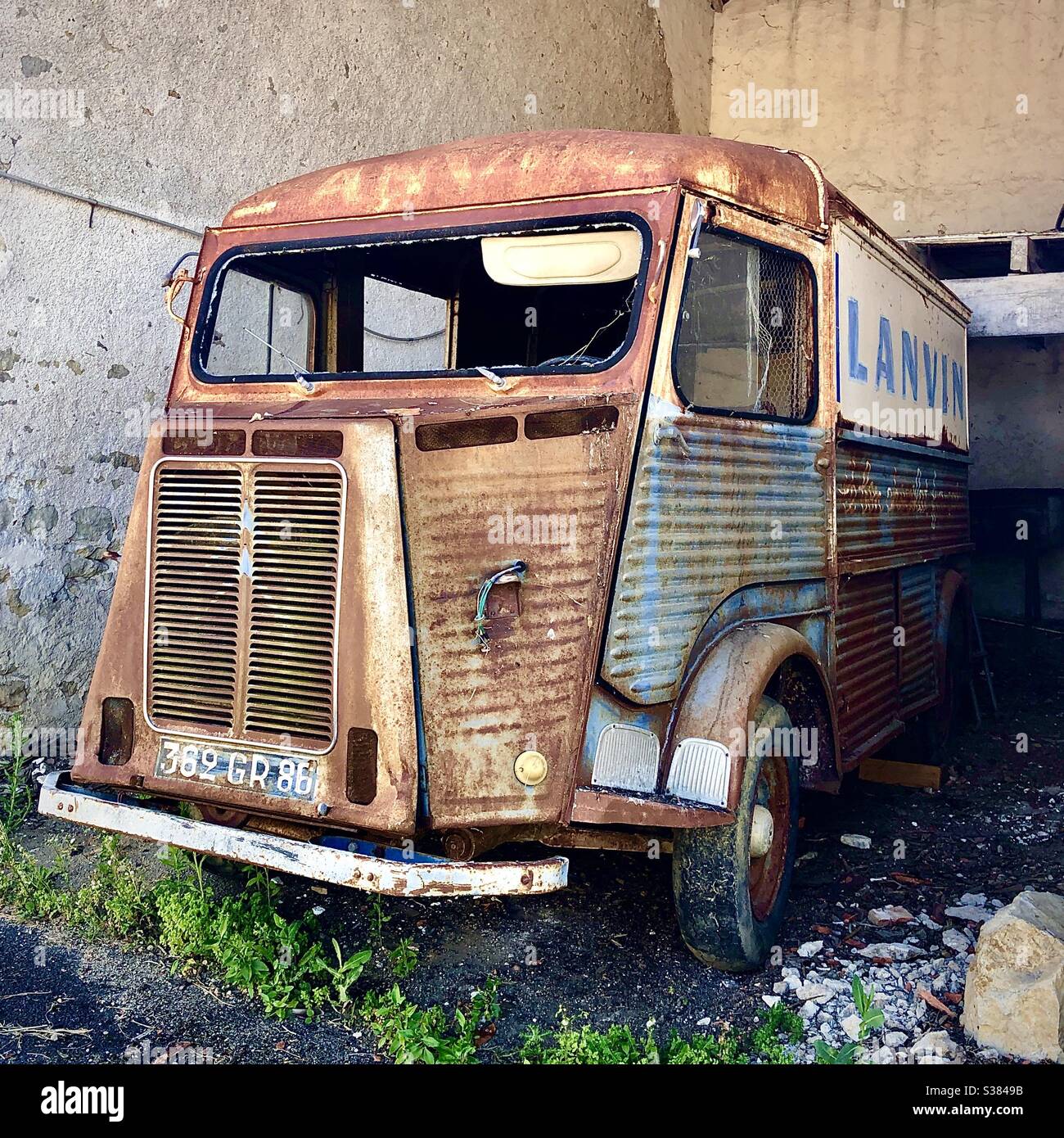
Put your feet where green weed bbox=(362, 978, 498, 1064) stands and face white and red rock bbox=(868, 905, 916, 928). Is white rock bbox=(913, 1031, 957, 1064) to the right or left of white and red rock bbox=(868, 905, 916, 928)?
right

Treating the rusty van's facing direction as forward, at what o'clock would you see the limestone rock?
The limestone rock is roughly at 10 o'clock from the rusty van.

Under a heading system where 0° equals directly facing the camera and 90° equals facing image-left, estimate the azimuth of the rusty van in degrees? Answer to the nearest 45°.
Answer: approximately 45°
